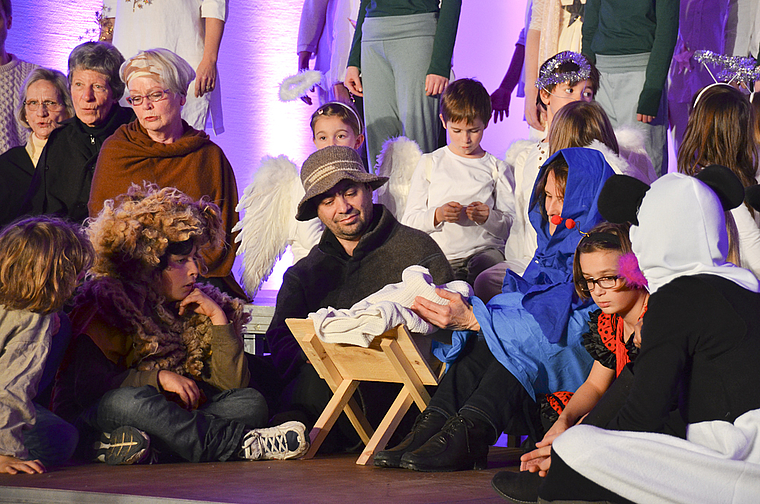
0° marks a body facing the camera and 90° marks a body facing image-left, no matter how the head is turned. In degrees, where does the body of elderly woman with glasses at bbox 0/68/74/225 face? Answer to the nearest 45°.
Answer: approximately 0°

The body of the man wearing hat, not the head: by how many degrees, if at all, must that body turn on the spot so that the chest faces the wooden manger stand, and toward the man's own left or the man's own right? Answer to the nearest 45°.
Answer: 0° — they already face it

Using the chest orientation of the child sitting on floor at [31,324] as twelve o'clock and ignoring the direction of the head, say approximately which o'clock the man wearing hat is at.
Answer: The man wearing hat is roughly at 1 o'clock from the child sitting on floor.

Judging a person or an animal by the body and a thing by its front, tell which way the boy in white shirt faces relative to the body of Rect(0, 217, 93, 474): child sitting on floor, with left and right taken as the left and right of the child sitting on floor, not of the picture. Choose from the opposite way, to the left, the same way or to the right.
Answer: the opposite way

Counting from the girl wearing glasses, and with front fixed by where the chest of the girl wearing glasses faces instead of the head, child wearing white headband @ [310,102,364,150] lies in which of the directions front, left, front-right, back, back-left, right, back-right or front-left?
right

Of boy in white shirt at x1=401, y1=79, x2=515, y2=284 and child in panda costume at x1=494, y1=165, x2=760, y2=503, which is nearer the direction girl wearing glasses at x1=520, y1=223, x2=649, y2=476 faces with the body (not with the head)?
the child in panda costume

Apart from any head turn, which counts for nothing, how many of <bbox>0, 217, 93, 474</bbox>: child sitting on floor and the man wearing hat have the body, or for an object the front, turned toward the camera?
1

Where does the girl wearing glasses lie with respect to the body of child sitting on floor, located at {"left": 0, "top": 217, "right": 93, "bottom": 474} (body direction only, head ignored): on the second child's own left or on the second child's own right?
on the second child's own right

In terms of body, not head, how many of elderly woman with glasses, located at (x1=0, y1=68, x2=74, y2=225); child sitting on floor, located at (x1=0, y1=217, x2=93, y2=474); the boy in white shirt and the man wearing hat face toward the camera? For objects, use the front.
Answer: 3

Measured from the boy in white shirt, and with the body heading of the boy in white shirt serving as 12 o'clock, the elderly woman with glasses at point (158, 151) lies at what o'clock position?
The elderly woman with glasses is roughly at 3 o'clock from the boy in white shirt.

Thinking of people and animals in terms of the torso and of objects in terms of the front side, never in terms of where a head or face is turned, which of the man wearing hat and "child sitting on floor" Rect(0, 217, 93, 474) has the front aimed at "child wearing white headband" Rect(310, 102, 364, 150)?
"child sitting on floor" Rect(0, 217, 93, 474)

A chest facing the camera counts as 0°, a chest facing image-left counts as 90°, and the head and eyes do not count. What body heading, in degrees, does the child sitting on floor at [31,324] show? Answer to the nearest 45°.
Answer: approximately 225°

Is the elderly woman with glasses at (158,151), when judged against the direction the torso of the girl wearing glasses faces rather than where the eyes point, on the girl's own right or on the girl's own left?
on the girl's own right

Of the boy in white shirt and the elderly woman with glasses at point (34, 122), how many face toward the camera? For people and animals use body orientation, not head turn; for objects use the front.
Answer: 2

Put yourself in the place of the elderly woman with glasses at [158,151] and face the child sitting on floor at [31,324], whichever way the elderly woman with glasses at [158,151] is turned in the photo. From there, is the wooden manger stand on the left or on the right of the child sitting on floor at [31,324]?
left

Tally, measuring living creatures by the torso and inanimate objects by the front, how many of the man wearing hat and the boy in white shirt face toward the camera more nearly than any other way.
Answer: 2

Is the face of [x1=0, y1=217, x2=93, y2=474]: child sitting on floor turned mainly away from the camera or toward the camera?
away from the camera
